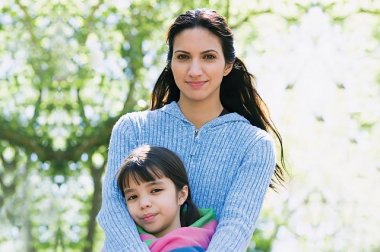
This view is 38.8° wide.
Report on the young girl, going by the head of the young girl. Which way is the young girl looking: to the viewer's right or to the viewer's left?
to the viewer's left

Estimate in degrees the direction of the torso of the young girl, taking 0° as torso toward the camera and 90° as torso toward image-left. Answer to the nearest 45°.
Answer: approximately 45°
